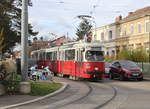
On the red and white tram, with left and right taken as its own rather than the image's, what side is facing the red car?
front

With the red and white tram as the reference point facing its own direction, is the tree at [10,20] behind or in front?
behind

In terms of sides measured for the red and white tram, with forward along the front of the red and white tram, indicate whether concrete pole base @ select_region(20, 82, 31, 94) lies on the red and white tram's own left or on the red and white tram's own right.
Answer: on the red and white tram's own right

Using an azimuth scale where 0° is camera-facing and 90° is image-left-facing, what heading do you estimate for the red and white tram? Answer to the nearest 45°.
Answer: approximately 315°
